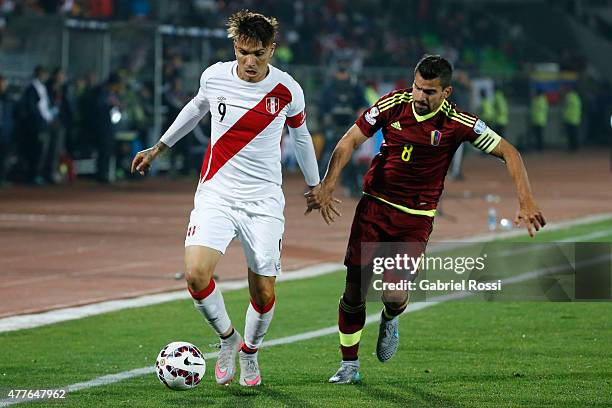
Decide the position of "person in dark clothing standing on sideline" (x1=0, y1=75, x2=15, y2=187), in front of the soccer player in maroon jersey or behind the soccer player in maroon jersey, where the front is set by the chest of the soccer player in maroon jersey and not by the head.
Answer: behind

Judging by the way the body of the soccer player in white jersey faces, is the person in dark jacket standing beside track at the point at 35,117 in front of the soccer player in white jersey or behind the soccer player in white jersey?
behind

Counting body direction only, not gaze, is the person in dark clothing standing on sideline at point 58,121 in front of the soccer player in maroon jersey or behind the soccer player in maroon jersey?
behind

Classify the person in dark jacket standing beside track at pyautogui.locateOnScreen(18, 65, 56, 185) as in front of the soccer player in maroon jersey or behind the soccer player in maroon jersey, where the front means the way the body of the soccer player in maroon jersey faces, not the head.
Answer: behind

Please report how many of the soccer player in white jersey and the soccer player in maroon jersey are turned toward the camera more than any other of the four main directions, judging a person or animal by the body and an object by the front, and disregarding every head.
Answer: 2

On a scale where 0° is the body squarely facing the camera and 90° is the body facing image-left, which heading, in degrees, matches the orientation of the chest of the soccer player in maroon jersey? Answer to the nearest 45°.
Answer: approximately 0°

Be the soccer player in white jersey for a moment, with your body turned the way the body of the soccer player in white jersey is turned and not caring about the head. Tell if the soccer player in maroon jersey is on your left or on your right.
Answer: on your left

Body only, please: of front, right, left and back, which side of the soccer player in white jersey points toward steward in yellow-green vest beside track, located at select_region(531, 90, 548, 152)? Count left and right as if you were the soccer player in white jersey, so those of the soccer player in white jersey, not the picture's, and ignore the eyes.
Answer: back

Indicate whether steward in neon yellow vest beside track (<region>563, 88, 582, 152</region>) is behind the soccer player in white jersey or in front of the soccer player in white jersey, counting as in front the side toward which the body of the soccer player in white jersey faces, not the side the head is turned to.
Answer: behind
